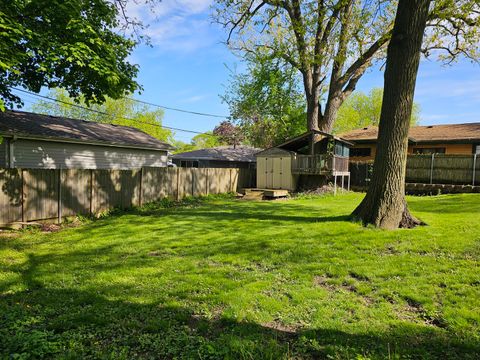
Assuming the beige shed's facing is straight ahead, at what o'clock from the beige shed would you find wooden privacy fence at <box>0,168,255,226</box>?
The wooden privacy fence is roughly at 1 o'clock from the beige shed.

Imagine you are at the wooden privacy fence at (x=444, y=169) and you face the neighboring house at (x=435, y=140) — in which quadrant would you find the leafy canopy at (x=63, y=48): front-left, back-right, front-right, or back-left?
back-left

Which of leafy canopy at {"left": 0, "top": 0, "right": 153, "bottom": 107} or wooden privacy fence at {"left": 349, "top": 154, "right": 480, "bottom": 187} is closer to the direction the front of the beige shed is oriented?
the leafy canopy

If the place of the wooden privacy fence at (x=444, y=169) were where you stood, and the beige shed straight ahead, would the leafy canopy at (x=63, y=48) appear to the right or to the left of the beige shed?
left

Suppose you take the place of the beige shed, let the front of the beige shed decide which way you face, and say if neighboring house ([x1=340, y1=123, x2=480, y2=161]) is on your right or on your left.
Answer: on your left

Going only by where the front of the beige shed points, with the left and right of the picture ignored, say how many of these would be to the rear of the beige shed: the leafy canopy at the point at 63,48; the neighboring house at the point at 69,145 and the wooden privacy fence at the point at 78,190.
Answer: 0

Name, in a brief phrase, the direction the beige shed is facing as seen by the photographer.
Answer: facing the viewer

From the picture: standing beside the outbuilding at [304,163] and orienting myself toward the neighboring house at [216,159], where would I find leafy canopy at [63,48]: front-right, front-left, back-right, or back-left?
back-left

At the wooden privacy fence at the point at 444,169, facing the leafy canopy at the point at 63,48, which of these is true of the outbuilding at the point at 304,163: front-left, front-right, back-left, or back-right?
front-right

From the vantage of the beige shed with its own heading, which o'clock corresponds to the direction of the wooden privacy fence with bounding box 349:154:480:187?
The wooden privacy fence is roughly at 9 o'clock from the beige shed.

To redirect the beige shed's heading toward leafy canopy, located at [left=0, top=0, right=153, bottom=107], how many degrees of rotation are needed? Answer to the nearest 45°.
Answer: approximately 45° to its right

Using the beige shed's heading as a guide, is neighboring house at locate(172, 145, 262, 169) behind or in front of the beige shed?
behind

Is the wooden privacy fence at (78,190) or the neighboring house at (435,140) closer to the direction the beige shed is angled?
the wooden privacy fence
